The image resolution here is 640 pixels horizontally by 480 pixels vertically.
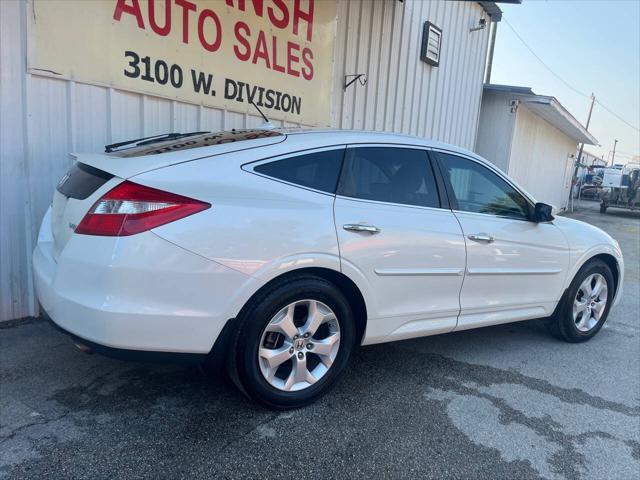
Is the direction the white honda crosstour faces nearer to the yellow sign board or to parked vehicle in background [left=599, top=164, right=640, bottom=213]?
the parked vehicle in background

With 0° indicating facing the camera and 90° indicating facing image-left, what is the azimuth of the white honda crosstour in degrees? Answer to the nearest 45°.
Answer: approximately 225°

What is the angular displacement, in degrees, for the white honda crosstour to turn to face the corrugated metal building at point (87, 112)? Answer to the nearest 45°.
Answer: approximately 90° to its left

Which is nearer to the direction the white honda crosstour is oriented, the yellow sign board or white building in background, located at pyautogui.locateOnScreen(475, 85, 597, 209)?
the white building in background

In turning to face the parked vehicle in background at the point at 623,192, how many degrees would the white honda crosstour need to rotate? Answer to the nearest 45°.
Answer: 0° — it already faces it
